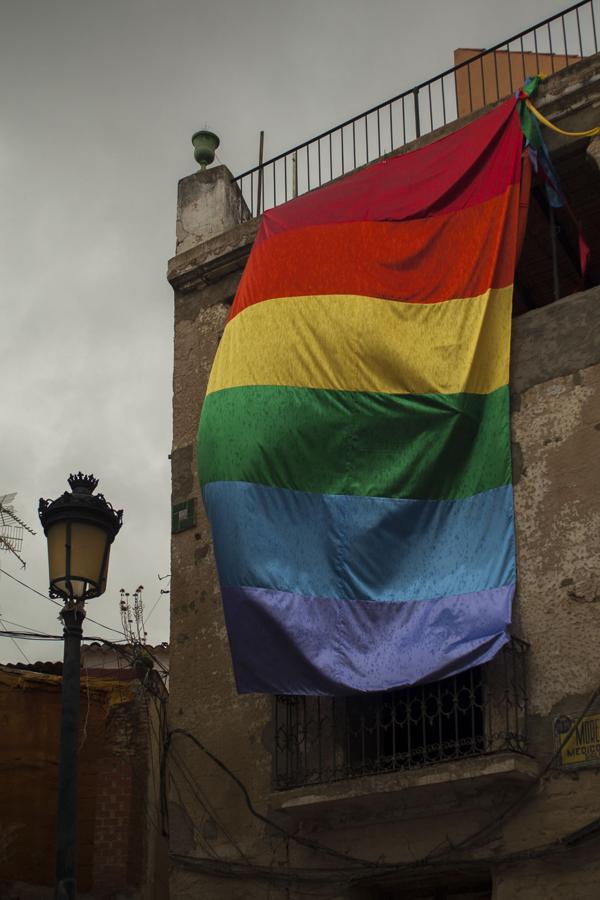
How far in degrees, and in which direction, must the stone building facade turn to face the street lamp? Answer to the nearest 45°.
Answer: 0° — it already faces it
